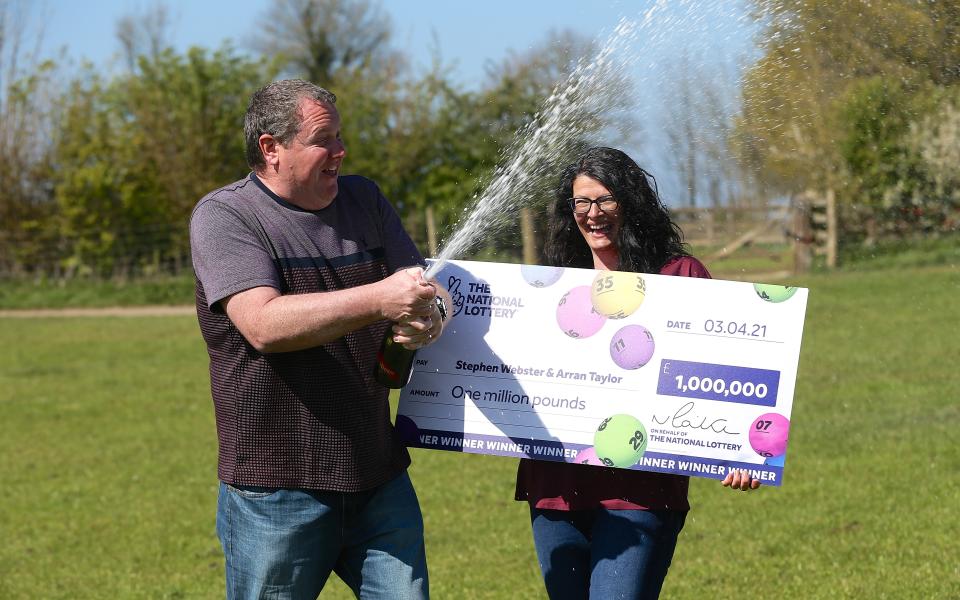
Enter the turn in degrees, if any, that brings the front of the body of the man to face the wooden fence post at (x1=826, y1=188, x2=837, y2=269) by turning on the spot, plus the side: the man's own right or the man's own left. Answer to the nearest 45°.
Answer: approximately 90° to the man's own left

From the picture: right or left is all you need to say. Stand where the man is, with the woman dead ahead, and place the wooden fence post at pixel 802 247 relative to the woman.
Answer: left

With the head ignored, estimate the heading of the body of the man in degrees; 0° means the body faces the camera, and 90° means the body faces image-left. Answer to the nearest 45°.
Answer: approximately 315°

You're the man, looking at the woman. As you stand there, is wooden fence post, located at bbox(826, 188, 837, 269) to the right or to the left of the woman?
left

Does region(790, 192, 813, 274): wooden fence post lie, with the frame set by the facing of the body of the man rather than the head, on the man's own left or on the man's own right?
on the man's own left

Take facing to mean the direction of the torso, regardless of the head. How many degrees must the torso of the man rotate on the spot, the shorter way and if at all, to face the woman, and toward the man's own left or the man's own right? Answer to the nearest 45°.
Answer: approximately 45° to the man's own left
